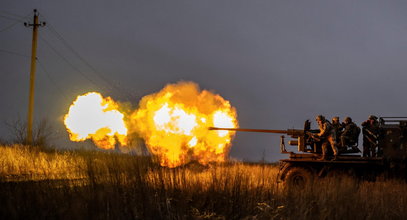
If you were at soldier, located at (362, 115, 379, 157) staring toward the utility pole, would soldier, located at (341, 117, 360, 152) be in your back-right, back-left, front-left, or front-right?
front-left

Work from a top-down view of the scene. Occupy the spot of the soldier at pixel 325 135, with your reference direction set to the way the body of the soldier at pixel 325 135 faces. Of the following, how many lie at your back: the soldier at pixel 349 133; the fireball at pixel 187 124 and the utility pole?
1

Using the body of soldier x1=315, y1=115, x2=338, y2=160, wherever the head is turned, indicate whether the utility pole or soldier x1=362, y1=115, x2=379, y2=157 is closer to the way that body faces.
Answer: the utility pole

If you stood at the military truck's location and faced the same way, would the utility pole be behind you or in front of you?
behind

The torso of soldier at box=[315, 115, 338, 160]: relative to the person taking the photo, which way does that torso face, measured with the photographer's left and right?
facing to the left of the viewer

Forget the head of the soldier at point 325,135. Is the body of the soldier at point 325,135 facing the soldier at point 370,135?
no

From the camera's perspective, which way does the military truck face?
to the viewer's right

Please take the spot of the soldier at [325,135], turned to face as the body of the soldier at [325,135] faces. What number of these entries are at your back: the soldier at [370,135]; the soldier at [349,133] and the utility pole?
2

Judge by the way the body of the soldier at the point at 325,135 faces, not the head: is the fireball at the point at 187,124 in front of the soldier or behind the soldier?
in front
